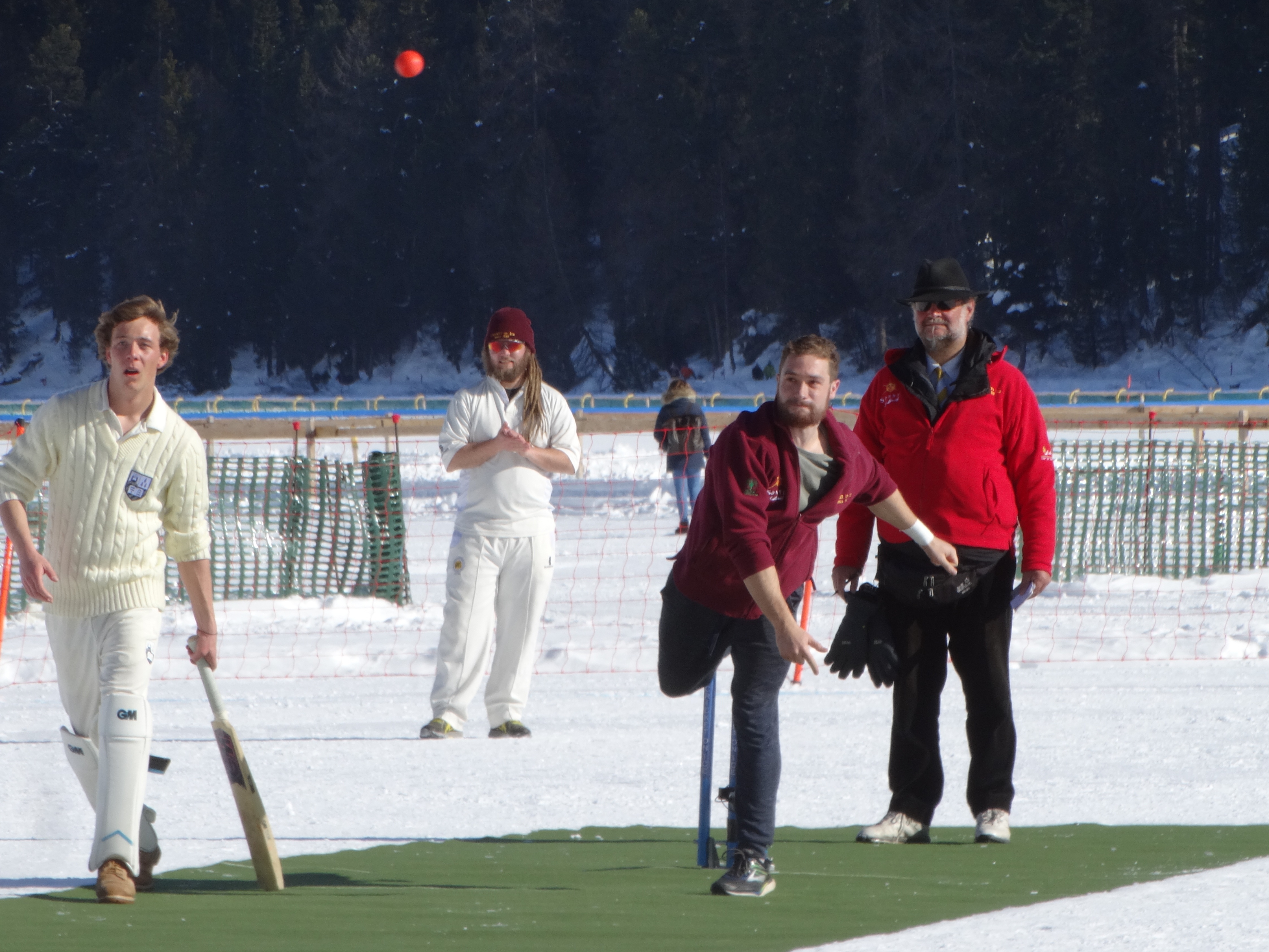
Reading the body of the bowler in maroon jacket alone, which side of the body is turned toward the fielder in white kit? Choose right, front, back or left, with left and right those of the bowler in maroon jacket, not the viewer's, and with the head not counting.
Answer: back

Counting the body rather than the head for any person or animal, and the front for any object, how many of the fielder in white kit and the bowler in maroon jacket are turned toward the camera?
2

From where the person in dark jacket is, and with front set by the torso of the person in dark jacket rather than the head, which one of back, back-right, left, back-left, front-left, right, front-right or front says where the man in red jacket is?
back

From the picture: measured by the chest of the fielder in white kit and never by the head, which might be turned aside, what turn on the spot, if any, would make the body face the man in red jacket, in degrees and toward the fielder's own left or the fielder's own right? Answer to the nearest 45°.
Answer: approximately 45° to the fielder's own left

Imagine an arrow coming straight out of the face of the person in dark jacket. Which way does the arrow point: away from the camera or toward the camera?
away from the camera

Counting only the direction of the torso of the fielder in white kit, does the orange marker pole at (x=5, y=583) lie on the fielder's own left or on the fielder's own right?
on the fielder's own right

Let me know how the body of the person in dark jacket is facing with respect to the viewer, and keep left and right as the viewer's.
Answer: facing away from the viewer

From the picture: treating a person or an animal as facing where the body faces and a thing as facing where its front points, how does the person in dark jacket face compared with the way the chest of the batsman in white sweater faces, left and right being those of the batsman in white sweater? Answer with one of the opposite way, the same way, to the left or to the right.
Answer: the opposite way

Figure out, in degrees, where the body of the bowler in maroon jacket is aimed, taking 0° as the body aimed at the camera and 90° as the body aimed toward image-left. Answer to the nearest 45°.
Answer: approximately 0°
